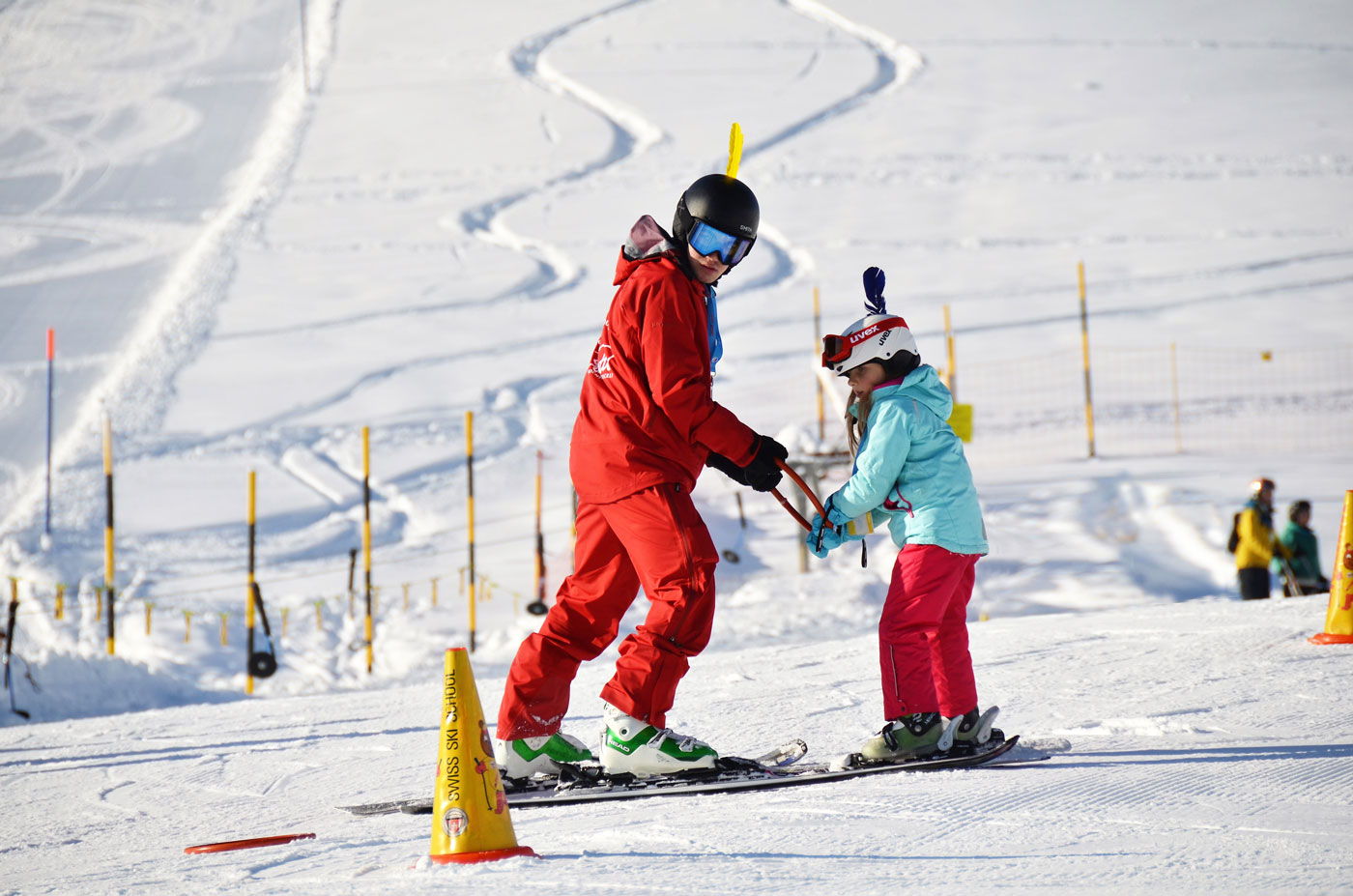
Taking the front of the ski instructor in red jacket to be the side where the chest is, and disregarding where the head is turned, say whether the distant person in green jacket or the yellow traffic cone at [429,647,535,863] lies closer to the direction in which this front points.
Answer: the distant person in green jacket

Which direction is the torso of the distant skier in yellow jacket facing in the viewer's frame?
to the viewer's right

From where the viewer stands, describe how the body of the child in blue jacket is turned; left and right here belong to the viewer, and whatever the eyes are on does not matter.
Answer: facing to the left of the viewer

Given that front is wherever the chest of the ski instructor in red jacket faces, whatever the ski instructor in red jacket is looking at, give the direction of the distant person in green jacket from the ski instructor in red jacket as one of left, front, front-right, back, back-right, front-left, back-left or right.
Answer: front-left

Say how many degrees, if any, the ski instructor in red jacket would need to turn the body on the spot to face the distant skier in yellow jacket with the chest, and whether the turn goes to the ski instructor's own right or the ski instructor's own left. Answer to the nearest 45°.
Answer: approximately 45° to the ski instructor's own left

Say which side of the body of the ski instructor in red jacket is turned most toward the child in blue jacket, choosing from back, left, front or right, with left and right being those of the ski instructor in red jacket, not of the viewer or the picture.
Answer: front

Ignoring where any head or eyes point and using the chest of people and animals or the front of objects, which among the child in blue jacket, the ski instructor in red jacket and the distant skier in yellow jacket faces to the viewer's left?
the child in blue jacket

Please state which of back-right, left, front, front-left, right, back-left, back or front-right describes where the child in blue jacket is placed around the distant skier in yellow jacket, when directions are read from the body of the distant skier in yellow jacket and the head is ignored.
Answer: right

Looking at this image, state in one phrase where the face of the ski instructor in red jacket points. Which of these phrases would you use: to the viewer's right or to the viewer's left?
to the viewer's right

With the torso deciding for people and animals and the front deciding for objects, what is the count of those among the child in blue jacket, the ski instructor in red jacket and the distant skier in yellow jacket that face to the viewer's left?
1

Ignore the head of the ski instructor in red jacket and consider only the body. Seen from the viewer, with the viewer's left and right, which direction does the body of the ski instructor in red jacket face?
facing to the right of the viewer

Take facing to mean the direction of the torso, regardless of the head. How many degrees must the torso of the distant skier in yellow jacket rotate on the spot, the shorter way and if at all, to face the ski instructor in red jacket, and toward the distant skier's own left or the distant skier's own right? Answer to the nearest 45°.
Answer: approximately 90° to the distant skier's own right
